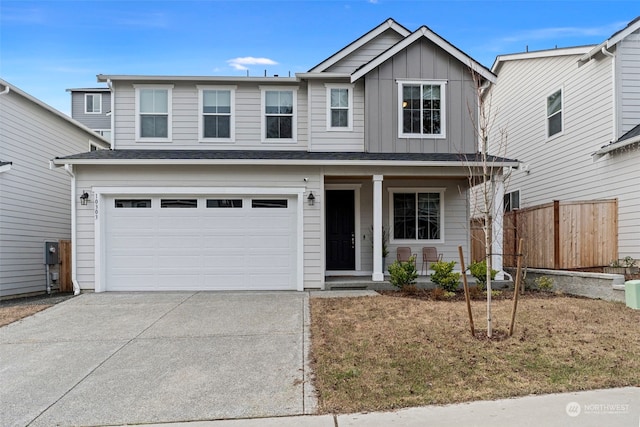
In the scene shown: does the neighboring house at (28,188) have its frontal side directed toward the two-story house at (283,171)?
no

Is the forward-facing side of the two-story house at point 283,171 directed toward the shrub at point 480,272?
no

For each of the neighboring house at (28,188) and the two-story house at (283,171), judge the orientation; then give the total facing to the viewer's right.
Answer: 0

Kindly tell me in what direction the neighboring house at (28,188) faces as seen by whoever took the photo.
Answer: facing the viewer and to the left of the viewer

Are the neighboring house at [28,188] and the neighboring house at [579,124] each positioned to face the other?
no

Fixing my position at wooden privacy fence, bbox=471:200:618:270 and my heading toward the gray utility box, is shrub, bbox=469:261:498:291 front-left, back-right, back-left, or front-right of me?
front-left

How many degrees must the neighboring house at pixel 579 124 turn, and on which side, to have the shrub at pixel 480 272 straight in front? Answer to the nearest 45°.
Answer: approximately 90° to its right

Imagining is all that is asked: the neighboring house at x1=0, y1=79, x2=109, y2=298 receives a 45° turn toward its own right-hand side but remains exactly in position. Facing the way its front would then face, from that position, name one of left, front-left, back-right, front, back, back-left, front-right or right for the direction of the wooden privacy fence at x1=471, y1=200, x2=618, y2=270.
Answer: back-left

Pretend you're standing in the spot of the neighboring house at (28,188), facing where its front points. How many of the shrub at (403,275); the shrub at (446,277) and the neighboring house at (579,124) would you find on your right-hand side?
0

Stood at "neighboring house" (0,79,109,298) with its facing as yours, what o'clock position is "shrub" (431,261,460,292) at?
The shrub is roughly at 9 o'clock from the neighboring house.

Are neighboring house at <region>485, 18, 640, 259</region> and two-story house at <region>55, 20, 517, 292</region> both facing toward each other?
no

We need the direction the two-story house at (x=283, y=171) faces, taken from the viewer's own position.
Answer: facing the viewer

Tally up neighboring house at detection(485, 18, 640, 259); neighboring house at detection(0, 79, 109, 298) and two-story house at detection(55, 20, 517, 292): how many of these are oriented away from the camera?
0

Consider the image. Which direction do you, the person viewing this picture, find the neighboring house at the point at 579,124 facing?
facing the viewer and to the right of the viewer

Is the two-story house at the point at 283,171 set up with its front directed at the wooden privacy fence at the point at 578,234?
no

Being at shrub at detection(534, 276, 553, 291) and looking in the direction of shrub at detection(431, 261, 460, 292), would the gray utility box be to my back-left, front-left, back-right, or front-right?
front-right
